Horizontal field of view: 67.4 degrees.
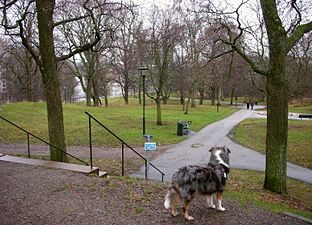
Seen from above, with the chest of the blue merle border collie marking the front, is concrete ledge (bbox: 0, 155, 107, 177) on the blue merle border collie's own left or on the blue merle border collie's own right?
on the blue merle border collie's own left

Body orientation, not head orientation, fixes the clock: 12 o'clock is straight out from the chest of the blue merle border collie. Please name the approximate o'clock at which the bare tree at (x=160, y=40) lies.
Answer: The bare tree is roughly at 10 o'clock from the blue merle border collie.

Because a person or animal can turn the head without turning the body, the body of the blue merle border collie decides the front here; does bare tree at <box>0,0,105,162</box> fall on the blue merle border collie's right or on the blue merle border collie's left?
on the blue merle border collie's left

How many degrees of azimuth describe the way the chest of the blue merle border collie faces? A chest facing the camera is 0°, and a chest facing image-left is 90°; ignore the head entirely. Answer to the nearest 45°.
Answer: approximately 225°

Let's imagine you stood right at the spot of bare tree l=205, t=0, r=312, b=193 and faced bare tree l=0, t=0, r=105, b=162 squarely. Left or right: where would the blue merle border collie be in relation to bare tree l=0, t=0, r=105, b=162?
left
